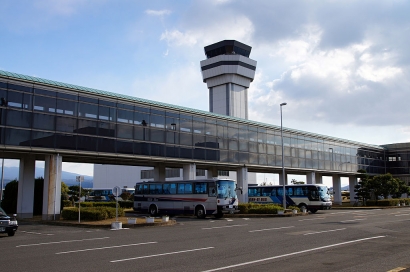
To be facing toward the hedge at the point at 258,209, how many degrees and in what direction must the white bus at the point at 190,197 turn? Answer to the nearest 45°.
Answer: approximately 45° to its left

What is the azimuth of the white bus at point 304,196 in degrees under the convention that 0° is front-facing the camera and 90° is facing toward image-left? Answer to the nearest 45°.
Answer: approximately 315°

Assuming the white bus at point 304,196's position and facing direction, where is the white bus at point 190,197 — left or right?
on its right

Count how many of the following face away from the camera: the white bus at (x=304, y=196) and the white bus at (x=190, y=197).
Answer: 0

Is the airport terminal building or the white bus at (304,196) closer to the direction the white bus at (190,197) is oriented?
the white bus

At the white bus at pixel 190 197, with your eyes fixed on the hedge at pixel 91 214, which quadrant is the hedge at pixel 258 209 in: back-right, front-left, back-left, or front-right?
back-left

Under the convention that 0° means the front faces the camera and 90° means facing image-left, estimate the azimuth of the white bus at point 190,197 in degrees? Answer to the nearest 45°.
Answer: approximately 315°
